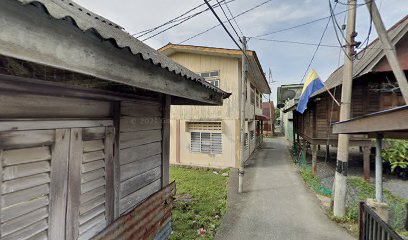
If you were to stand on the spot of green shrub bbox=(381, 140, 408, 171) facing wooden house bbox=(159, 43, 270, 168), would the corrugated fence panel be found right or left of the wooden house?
left

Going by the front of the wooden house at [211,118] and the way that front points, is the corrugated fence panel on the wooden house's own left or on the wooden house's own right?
on the wooden house's own right

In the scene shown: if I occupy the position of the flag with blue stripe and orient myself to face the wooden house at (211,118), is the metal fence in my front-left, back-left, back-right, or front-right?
back-left

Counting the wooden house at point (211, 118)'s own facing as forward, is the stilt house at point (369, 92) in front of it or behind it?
in front
